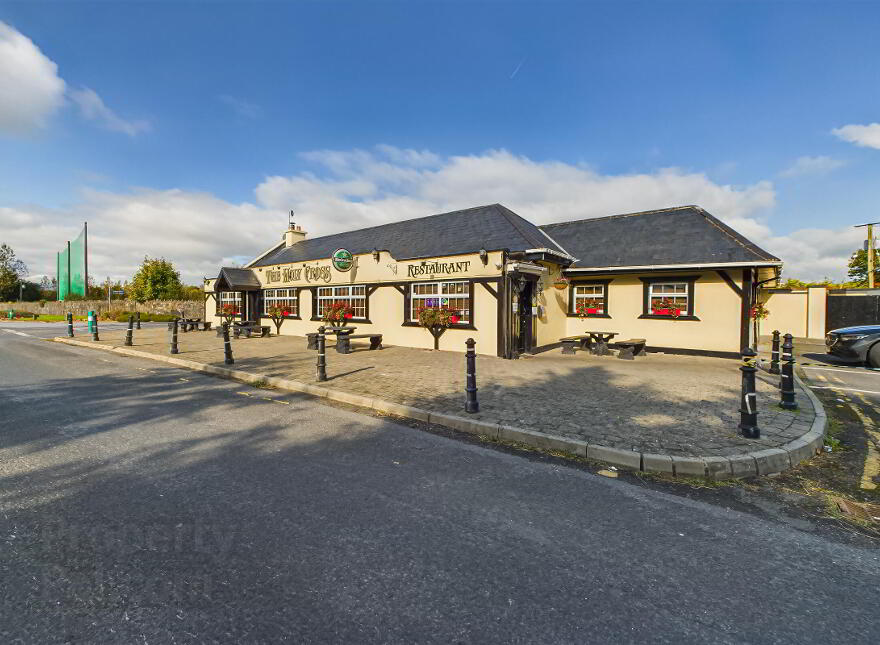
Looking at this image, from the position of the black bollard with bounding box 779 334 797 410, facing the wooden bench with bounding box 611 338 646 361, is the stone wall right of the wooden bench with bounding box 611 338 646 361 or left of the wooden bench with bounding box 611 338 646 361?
left

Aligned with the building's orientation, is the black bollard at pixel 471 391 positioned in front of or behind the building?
in front

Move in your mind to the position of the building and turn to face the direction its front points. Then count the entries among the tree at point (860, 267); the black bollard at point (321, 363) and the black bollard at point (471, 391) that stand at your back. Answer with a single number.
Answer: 1

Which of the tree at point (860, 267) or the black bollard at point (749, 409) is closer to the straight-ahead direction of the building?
the black bollard

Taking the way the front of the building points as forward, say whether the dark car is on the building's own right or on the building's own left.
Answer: on the building's own left

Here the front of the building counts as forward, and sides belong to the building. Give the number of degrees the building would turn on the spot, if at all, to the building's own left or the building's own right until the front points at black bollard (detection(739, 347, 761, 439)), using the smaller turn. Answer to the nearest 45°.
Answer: approximately 45° to the building's own left

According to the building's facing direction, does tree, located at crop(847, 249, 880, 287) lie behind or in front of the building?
behind

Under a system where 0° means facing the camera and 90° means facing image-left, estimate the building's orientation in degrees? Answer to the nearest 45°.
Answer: approximately 45°

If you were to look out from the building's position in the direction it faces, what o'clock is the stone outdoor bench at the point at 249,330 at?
The stone outdoor bench is roughly at 2 o'clock from the building.
